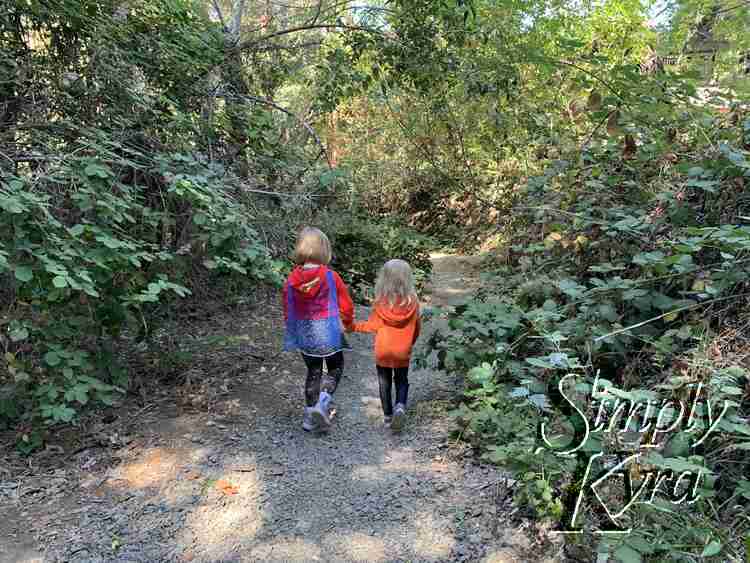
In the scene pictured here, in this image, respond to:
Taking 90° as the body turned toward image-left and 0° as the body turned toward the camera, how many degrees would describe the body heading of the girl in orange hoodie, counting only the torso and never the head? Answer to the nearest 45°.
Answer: approximately 180°

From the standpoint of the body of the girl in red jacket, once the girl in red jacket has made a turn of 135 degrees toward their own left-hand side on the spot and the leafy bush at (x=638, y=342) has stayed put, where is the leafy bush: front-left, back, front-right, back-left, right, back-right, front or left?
left

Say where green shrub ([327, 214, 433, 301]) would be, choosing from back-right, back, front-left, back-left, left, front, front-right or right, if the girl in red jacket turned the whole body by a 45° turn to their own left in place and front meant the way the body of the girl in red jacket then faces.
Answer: front-right

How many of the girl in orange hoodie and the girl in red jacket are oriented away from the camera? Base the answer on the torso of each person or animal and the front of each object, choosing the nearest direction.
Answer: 2

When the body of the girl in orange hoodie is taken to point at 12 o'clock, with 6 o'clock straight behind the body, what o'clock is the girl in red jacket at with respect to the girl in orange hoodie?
The girl in red jacket is roughly at 9 o'clock from the girl in orange hoodie.

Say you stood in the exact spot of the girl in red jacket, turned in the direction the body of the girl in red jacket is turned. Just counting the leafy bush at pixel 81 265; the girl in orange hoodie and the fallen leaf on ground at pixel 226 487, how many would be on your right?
1

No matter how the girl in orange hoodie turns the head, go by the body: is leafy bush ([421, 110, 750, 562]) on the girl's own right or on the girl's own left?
on the girl's own right

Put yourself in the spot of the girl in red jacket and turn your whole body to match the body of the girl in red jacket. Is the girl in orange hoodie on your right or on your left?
on your right

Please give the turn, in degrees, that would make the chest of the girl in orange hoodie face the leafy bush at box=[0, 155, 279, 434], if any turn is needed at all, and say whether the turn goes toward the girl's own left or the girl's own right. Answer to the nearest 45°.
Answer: approximately 90° to the girl's own left

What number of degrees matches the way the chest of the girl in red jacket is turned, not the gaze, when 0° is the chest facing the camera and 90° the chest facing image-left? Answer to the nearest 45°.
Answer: approximately 180°

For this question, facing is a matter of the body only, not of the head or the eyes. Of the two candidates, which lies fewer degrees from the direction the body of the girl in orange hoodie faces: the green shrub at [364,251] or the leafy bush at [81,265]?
the green shrub

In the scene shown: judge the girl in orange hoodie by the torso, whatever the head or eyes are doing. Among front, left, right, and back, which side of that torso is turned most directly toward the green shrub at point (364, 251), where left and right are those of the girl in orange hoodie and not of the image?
front

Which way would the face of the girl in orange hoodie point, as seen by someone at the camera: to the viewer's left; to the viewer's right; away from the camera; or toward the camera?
away from the camera

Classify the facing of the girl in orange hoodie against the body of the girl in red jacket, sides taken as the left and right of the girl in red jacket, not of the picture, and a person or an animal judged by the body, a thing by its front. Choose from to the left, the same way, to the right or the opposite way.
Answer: the same way

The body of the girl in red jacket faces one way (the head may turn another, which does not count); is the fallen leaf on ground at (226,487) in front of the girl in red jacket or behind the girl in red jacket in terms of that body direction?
behind

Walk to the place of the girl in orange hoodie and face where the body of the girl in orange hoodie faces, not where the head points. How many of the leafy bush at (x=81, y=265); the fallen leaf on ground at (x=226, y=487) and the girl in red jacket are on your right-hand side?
0

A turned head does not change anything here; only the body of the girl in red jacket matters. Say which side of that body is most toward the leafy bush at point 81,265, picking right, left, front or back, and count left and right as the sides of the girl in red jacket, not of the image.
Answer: left
